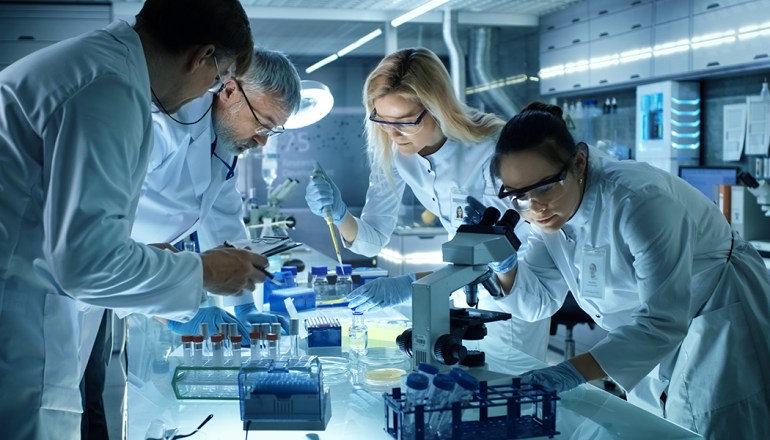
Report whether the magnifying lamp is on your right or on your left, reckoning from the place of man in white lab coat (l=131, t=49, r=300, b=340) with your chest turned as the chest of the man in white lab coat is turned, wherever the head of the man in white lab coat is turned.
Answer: on your left

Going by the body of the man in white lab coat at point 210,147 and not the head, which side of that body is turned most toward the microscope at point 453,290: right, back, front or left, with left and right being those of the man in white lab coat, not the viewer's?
front

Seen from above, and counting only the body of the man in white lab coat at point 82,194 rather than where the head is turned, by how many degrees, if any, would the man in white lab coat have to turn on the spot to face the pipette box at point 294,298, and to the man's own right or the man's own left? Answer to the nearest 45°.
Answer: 0° — they already face it

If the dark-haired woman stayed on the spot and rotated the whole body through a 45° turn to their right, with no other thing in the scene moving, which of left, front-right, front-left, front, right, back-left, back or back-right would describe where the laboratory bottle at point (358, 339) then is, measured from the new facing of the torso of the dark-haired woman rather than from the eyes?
front

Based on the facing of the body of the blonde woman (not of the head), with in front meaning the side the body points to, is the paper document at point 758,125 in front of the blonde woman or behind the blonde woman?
behind

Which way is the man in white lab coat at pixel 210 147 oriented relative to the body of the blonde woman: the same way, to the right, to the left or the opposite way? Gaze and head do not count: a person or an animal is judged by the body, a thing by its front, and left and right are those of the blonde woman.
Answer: to the left

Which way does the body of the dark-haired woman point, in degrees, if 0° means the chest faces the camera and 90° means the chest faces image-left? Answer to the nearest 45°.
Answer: approximately 45°

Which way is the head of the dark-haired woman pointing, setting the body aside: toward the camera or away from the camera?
toward the camera

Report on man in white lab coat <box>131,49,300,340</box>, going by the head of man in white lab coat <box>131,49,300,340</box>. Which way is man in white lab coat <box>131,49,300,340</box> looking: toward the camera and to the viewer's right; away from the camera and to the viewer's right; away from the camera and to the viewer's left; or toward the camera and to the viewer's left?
toward the camera and to the viewer's right

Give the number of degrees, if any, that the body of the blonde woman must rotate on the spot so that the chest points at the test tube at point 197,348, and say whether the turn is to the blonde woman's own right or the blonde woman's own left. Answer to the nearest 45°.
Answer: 0° — they already face it

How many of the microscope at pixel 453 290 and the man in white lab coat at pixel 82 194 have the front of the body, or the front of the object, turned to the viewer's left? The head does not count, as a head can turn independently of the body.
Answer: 0

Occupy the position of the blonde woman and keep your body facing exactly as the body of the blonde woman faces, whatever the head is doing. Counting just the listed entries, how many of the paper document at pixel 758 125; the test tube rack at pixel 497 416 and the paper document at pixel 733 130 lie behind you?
2

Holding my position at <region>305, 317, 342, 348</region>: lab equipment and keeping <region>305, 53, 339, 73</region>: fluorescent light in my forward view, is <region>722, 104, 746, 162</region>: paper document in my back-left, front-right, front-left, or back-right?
front-right

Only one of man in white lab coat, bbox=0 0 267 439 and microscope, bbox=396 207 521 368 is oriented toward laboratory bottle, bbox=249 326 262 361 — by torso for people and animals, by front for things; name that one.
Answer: the man in white lab coat

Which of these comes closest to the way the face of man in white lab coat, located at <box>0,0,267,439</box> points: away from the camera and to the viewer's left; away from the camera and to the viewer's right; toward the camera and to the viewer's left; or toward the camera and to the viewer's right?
away from the camera and to the viewer's right

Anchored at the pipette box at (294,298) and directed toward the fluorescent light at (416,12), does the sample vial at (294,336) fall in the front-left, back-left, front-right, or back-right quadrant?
back-right

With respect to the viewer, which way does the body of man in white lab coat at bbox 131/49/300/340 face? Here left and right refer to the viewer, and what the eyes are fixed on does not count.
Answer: facing the viewer and to the right of the viewer

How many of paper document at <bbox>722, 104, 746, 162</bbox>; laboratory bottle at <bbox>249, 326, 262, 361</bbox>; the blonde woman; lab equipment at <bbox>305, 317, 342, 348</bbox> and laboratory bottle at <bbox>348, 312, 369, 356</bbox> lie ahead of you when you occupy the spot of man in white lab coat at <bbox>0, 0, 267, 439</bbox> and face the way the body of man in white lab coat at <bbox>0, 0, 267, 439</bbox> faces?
5
